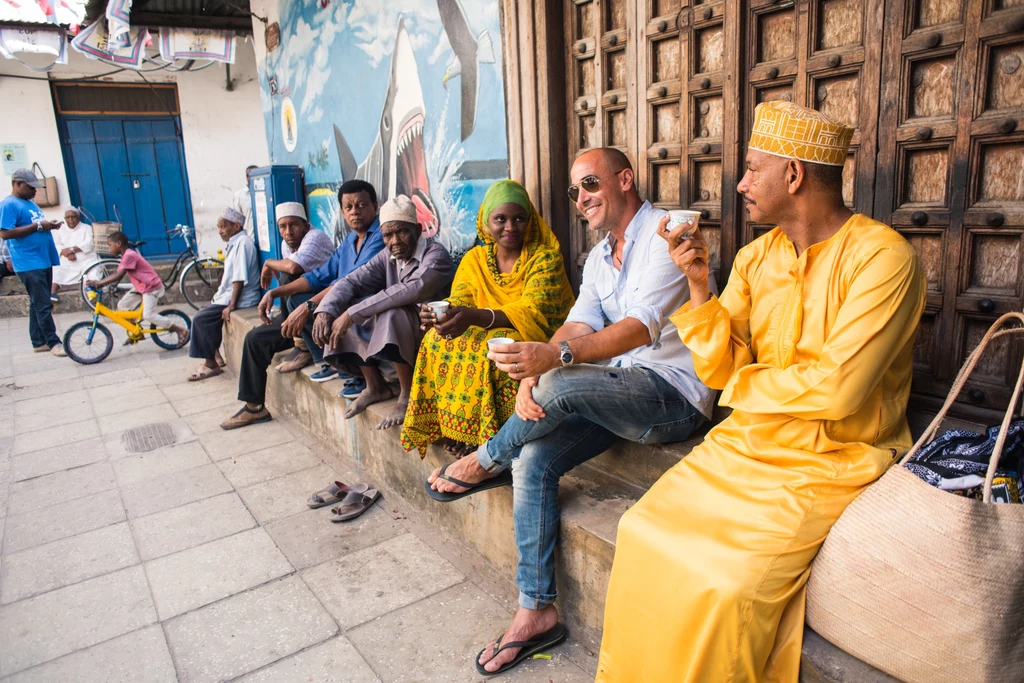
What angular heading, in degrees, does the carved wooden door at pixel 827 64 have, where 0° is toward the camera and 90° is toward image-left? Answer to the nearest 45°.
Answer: approximately 45°

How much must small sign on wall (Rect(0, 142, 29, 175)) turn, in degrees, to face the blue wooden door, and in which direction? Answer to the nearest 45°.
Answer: approximately 90° to its left

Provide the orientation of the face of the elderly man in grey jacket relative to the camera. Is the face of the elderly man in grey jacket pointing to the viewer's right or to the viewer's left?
to the viewer's left

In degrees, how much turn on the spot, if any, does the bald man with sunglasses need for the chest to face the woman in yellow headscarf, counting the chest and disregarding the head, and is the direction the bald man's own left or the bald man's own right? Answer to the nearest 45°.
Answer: approximately 90° to the bald man's own right

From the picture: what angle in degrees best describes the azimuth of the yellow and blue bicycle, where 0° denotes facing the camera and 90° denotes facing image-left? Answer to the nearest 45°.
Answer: approximately 90°

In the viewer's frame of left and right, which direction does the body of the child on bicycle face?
facing to the left of the viewer

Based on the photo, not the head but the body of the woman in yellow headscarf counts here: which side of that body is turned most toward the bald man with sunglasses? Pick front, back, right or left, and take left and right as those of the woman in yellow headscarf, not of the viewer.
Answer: left

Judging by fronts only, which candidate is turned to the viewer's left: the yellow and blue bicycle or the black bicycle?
the yellow and blue bicycle
